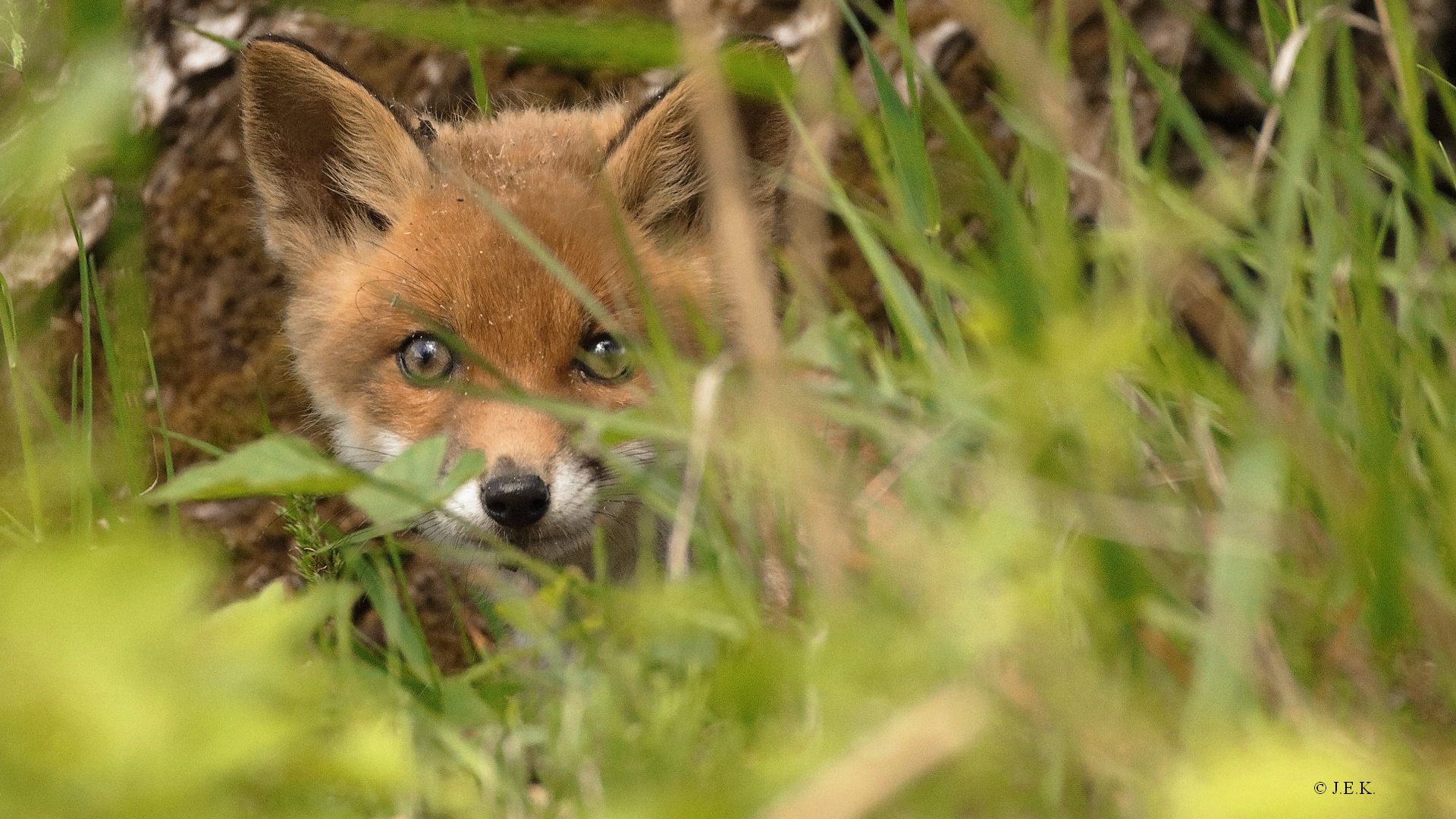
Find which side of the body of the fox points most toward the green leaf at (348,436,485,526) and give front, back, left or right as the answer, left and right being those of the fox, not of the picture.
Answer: front

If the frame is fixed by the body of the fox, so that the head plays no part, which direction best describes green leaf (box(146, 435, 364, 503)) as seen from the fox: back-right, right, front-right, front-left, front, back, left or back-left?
front

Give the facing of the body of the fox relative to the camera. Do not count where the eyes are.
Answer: toward the camera
